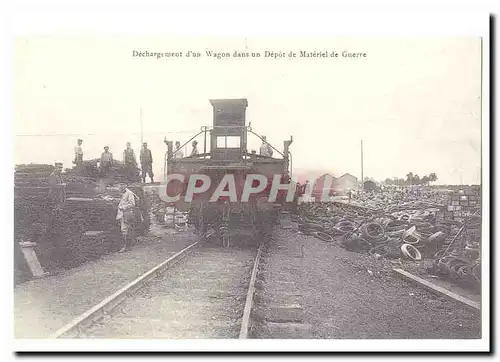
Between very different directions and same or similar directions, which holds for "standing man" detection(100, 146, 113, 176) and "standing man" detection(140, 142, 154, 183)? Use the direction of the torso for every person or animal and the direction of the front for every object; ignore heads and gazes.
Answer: same or similar directions

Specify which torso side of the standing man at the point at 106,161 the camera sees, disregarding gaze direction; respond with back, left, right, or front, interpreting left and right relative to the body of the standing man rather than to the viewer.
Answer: front

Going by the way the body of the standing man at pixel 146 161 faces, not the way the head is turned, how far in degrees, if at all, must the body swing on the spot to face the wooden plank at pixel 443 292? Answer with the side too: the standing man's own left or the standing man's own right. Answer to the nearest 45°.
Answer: approximately 45° to the standing man's own left

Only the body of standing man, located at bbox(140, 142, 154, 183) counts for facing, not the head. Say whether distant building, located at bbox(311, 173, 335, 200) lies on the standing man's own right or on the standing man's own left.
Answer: on the standing man's own left

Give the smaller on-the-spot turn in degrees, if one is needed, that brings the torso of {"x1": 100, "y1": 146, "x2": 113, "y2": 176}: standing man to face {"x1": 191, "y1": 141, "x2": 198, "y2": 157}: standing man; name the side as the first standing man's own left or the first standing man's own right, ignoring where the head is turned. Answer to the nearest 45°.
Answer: approximately 135° to the first standing man's own left

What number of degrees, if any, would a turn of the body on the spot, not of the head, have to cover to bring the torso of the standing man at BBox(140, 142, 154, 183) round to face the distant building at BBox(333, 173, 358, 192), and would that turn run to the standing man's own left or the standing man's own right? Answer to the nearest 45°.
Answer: approximately 90° to the standing man's own left

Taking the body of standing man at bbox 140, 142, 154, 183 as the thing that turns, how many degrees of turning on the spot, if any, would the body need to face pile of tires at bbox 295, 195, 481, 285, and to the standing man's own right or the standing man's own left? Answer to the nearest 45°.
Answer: approximately 90° to the standing man's own left

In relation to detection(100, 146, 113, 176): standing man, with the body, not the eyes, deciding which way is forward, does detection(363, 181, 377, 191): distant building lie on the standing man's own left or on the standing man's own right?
on the standing man's own left

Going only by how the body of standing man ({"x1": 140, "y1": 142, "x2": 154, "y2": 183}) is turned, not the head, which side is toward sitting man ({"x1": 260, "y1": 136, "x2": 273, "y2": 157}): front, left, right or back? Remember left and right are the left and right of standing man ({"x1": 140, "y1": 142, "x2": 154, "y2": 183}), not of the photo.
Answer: left

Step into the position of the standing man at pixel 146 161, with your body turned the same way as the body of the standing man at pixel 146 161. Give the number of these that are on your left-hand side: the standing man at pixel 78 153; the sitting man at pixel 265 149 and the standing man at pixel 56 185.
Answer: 1

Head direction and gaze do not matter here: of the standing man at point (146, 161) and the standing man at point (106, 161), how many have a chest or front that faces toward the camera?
2

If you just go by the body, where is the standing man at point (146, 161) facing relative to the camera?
toward the camera
